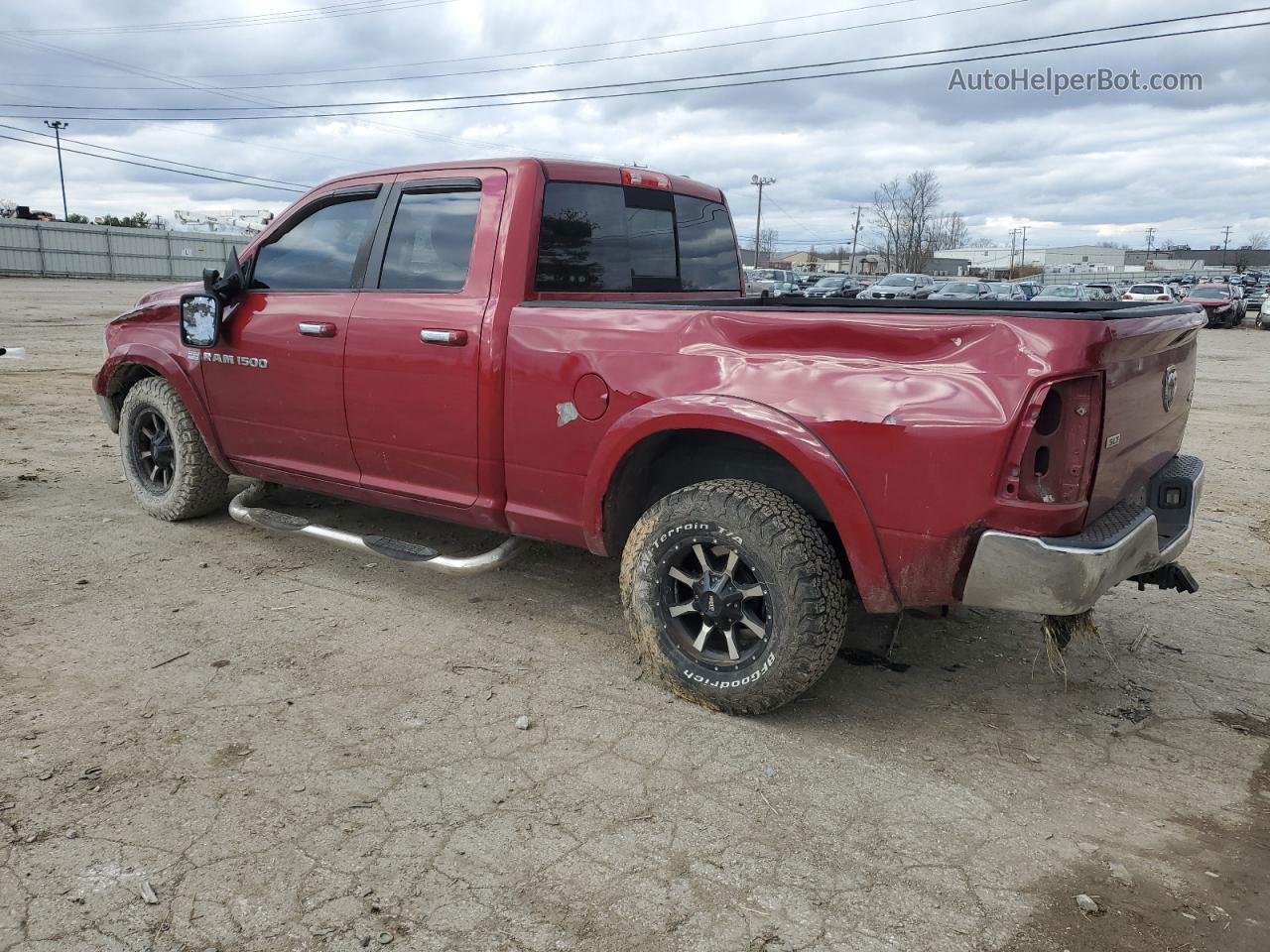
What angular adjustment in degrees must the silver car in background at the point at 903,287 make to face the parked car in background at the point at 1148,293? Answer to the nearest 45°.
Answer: approximately 135° to its left

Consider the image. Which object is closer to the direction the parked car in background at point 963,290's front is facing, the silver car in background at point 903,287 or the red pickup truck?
the red pickup truck

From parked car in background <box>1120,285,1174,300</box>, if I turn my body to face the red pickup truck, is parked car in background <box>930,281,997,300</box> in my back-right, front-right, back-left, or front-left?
front-right

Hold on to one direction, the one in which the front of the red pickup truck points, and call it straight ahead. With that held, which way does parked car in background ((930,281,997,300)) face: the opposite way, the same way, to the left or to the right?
to the left

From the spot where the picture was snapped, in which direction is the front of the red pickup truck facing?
facing away from the viewer and to the left of the viewer

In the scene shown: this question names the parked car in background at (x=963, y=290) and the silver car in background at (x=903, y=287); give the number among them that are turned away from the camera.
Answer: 0

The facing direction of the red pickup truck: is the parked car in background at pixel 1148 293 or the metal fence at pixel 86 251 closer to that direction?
the metal fence

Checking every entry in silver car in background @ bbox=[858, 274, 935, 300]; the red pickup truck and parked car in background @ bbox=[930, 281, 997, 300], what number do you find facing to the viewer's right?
0

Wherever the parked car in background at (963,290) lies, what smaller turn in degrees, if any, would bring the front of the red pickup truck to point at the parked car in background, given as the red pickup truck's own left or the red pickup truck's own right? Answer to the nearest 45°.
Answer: approximately 45° to the red pickup truck's own right

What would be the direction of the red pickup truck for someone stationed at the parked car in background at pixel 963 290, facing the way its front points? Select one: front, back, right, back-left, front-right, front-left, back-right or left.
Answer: front-left

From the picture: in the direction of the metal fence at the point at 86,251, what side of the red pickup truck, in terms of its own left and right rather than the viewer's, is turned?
front

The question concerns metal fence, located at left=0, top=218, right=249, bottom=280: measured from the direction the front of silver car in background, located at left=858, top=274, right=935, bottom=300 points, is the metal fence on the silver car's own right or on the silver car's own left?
on the silver car's own right

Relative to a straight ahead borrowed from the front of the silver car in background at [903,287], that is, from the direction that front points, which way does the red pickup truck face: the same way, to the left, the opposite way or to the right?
to the right

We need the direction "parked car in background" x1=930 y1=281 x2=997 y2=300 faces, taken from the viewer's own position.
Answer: facing the viewer and to the left of the viewer
